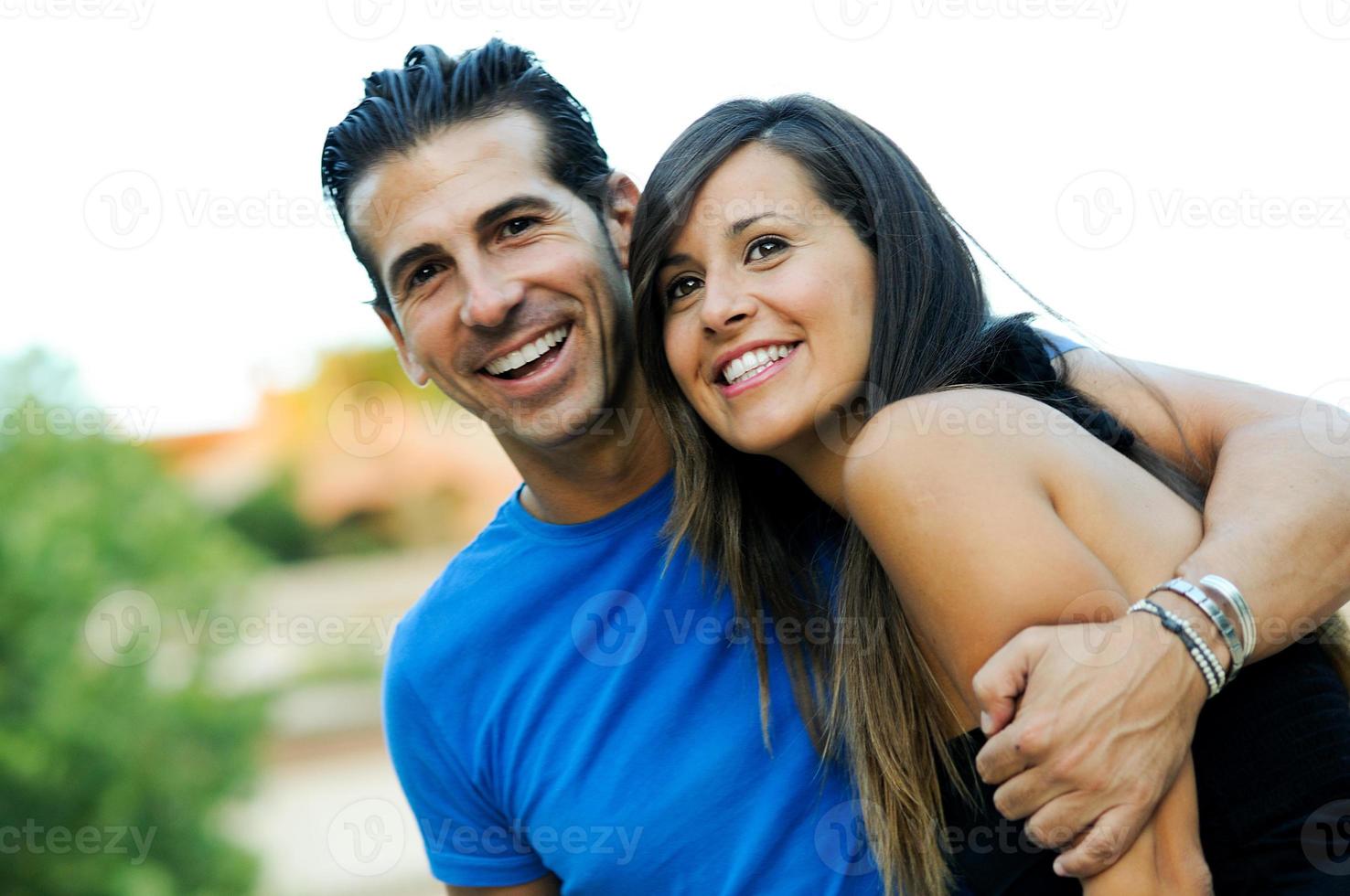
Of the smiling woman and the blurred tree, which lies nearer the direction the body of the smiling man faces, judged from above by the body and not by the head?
the smiling woman

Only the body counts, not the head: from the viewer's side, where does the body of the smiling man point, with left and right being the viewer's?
facing the viewer

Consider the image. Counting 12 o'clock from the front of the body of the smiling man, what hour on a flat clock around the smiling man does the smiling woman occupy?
The smiling woman is roughly at 10 o'clock from the smiling man.

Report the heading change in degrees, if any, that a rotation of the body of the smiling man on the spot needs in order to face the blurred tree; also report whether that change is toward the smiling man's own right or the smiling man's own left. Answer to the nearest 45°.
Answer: approximately 135° to the smiling man's own right
